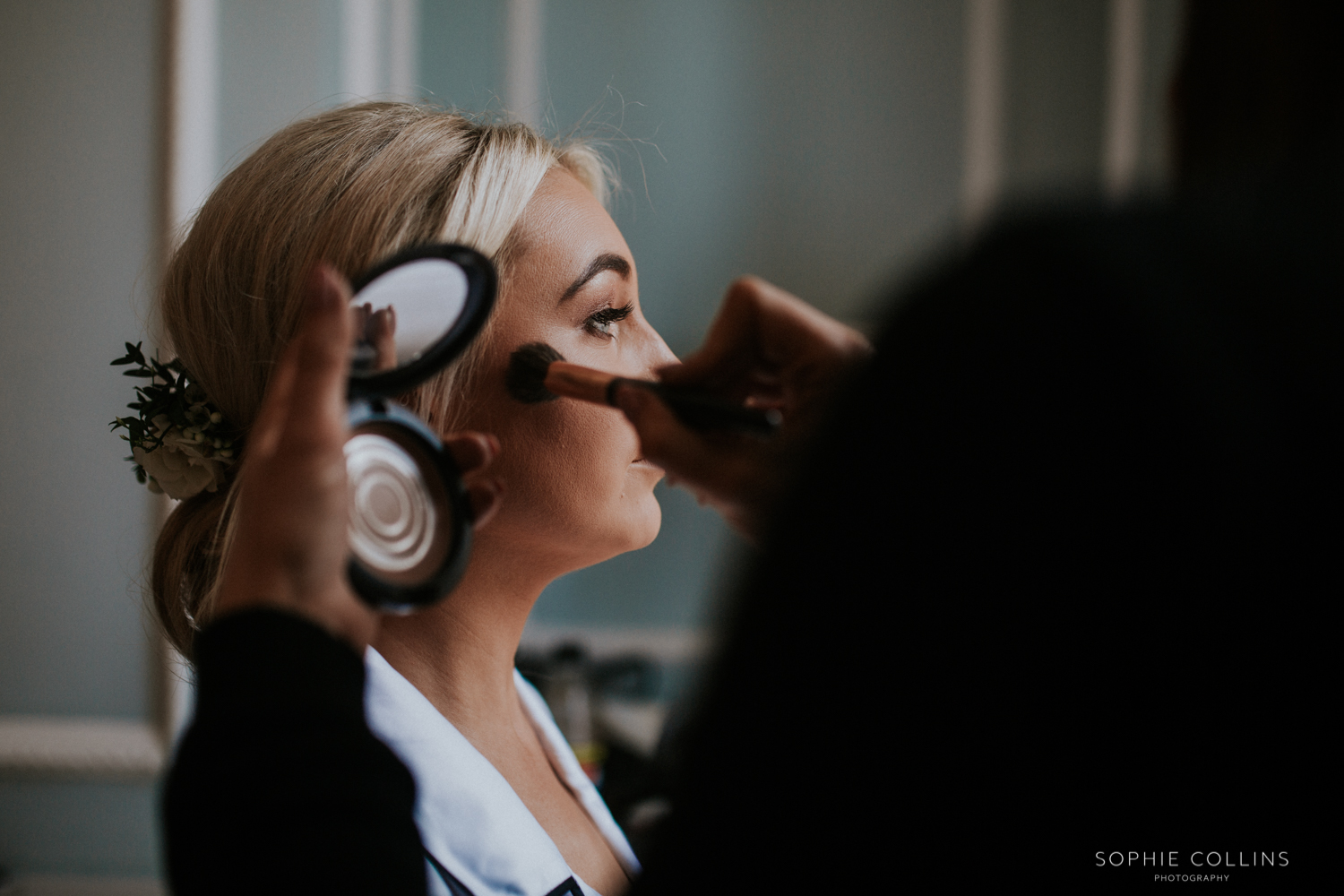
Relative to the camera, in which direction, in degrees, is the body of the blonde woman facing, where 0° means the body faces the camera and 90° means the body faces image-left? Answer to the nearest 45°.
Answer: approximately 270°

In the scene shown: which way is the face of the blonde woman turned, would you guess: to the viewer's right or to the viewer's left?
to the viewer's right
